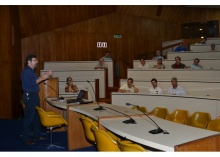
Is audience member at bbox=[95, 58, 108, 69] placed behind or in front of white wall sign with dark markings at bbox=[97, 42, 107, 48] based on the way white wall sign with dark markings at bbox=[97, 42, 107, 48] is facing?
in front

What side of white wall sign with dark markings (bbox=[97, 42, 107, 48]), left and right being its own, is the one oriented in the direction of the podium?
front

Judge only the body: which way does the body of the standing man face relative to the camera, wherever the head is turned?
to the viewer's right

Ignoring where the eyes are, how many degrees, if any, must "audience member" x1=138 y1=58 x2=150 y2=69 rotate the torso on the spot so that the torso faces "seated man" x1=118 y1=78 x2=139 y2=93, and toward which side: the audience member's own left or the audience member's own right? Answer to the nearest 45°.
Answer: approximately 45° to the audience member's own left

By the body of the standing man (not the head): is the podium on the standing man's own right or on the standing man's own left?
on the standing man's own left

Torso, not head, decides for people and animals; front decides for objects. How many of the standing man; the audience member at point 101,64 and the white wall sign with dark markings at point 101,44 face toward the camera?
2

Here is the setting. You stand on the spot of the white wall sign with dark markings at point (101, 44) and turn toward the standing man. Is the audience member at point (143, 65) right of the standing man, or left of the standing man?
left

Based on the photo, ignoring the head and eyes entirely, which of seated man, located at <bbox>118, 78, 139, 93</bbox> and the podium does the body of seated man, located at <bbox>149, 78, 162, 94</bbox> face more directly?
the podium

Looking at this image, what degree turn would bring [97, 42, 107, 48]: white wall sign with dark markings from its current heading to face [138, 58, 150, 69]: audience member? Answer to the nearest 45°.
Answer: approximately 45° to its left

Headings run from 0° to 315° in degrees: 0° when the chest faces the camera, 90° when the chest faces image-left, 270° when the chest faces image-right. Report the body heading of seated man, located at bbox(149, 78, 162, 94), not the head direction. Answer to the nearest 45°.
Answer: approximately 45°

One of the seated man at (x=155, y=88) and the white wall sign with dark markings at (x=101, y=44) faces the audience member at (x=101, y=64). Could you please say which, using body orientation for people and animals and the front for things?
the white wall sign with dark markings

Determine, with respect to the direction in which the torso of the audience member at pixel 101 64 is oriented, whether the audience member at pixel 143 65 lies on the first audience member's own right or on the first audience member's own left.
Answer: on the first audience member's own left
